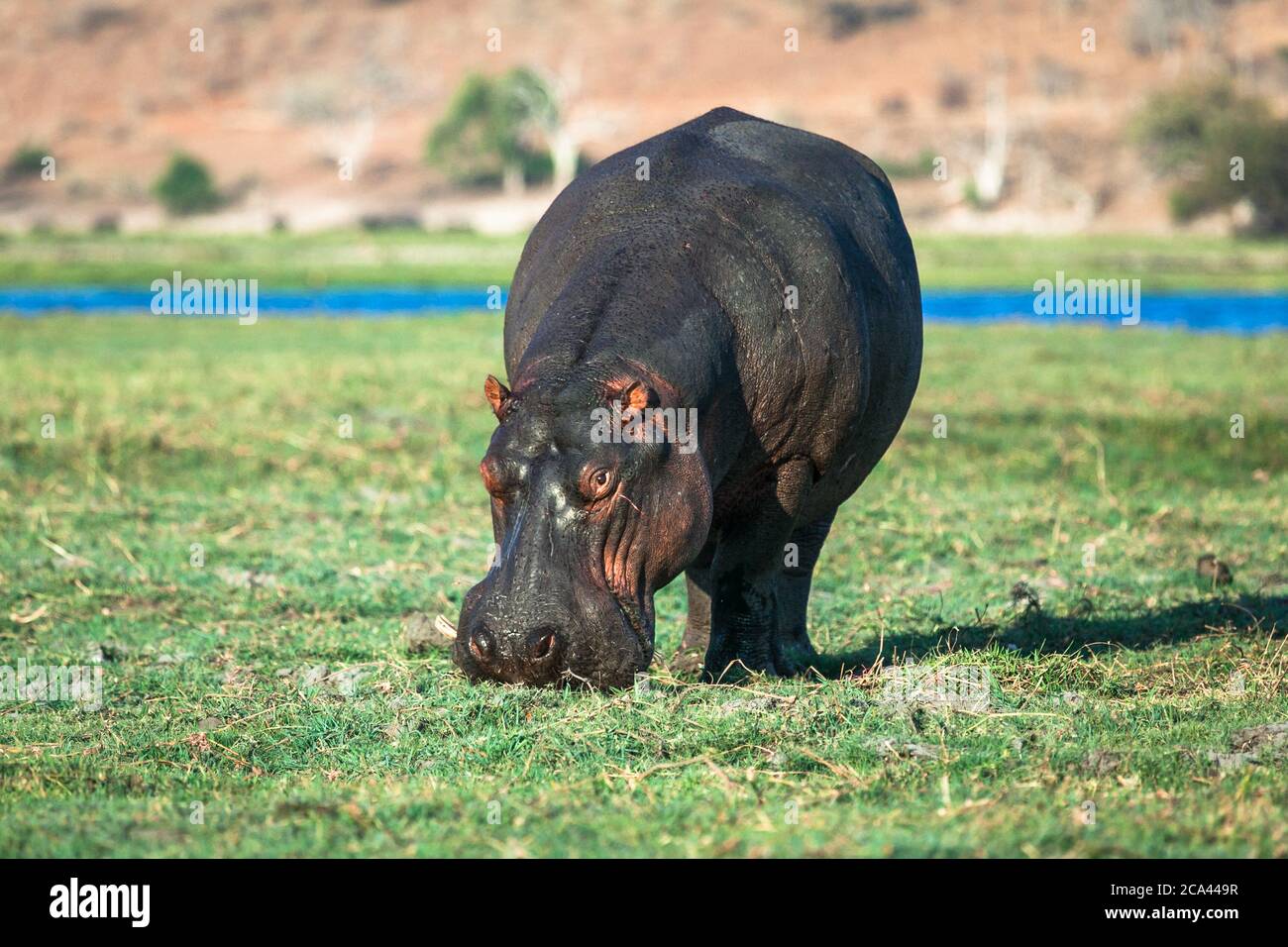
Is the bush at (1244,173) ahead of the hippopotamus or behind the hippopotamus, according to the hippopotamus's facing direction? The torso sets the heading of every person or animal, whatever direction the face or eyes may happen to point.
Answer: behind

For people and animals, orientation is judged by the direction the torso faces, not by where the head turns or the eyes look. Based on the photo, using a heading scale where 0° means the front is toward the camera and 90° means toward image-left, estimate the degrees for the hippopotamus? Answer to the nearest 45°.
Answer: approximately 45°
